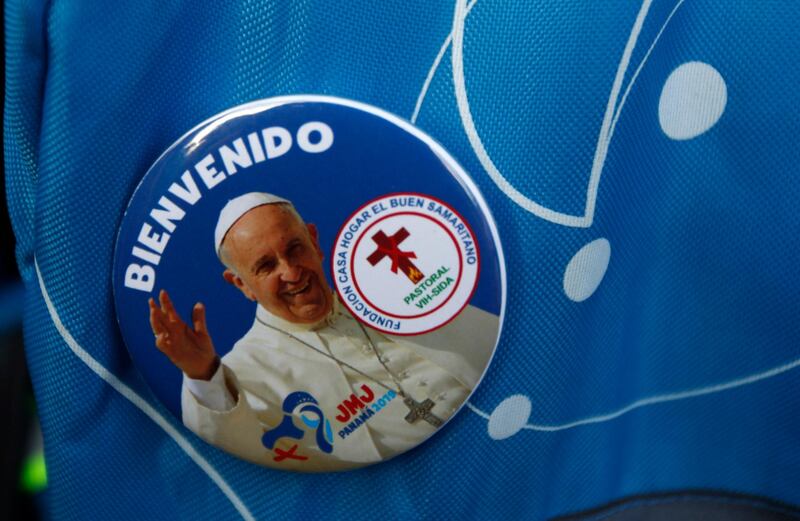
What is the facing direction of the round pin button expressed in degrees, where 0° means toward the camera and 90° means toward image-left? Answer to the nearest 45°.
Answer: approximately 0°
